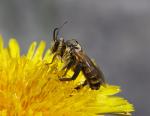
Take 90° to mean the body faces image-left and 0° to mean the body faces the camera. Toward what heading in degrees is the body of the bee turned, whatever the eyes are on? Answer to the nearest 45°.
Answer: approximately 90°
